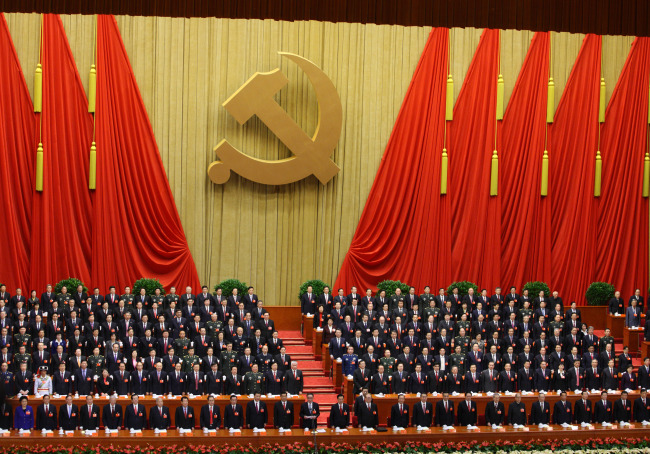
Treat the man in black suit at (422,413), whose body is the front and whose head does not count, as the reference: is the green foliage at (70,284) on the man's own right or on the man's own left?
on the man's own right

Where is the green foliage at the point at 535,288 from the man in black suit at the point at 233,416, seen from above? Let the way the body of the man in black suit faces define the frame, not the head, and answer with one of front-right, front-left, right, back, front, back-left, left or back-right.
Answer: back-left

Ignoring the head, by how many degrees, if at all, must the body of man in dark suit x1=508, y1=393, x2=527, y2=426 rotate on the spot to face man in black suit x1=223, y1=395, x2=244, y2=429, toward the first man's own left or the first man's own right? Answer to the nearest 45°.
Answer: approximately 90° to the first man's own right

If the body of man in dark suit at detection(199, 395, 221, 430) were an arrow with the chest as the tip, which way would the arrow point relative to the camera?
toward the camera

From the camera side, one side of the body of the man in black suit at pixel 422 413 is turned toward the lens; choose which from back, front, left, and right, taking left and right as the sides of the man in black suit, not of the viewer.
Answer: front

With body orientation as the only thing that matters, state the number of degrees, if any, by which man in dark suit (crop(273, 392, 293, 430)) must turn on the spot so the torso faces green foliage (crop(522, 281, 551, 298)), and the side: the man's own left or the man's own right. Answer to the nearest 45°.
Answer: approximately 135° to the man's own left

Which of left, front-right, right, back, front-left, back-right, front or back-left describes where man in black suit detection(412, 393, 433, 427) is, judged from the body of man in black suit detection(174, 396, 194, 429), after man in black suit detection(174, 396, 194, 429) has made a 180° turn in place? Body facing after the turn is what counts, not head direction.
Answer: right

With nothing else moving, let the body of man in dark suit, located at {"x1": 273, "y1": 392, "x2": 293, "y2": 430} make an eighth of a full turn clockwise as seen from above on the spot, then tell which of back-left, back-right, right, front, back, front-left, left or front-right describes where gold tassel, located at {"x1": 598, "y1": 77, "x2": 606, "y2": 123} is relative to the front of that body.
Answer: back

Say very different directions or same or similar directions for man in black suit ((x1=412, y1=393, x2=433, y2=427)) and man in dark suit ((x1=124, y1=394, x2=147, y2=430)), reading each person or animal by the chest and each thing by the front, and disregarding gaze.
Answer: same or similar directions

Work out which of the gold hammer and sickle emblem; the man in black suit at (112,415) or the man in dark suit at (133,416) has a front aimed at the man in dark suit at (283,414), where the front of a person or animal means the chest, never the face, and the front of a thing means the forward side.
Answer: the gold hammer and sickle emblem

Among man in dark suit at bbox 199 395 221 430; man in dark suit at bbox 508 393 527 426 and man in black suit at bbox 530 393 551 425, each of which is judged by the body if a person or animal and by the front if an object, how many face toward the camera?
3

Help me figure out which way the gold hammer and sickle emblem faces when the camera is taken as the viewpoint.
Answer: facing the viewer

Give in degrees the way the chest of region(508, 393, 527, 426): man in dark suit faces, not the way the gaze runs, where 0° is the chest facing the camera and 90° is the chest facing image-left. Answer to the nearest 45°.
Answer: approximately 0°

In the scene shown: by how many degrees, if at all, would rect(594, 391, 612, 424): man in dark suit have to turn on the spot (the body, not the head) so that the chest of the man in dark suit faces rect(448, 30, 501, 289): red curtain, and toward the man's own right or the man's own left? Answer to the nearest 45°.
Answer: approximately 135° to the man's own right

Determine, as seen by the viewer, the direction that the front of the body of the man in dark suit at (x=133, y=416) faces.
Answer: toward the camera

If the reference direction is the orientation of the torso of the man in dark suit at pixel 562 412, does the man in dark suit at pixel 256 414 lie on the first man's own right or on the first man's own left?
on the first man's own right

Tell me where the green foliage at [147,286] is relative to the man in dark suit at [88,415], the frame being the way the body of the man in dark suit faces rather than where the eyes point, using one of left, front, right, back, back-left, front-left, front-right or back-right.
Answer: back

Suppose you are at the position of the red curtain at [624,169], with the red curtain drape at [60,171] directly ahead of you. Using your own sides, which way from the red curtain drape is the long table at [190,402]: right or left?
left

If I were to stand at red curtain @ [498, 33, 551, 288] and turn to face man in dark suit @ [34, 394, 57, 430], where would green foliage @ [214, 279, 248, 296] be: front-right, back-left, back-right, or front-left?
front-right
